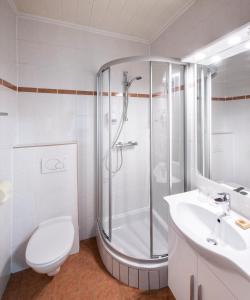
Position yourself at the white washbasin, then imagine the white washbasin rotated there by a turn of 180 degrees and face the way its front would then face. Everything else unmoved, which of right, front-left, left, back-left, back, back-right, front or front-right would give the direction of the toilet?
back-left

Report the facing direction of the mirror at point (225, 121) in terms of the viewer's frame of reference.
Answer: facing the viewer and to the left of the viewer

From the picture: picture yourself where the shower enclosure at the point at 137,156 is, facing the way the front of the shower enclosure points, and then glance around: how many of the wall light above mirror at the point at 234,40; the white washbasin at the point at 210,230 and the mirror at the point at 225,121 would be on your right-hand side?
0

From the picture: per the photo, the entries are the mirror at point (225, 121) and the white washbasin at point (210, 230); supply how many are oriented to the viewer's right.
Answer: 0

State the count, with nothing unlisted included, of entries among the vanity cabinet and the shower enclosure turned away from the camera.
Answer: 0

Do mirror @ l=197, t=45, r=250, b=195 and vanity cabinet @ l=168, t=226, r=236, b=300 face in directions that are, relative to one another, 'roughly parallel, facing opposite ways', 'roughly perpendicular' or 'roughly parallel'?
roughly parallel

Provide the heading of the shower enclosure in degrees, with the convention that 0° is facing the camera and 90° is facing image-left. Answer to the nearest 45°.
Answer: approximately 45°

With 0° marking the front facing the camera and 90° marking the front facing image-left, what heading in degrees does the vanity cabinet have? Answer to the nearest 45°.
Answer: approximately 45°
